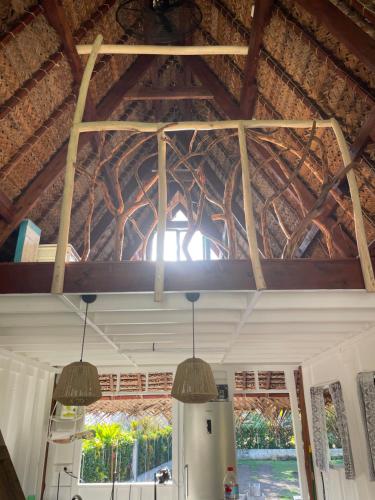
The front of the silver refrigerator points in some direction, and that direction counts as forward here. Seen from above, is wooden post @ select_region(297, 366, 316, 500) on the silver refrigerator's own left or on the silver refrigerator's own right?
on the silver refrigerator's own left

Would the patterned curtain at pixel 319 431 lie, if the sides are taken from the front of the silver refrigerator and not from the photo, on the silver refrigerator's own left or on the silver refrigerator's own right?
on the silver refrigerator's own left

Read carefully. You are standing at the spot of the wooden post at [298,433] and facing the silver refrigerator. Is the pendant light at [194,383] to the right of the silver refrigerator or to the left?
left

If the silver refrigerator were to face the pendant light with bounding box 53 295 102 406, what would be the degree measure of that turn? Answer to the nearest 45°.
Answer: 0° — it already faces it

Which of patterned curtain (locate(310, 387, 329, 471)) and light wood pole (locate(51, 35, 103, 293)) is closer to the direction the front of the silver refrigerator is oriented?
the light wood pole

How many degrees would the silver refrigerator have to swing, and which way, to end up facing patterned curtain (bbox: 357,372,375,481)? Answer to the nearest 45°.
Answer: approximately 45° to its left

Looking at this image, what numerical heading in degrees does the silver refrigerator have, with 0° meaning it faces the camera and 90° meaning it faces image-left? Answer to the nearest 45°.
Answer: approximately 0°

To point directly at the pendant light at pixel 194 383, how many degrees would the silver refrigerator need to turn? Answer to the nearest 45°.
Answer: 0° — it already faces it

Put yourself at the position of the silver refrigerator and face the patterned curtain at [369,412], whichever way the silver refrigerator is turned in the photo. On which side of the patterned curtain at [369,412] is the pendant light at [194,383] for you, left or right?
right

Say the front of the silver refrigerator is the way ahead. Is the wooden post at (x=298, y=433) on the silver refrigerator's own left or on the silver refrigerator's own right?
on the silver refrigerator's own left
